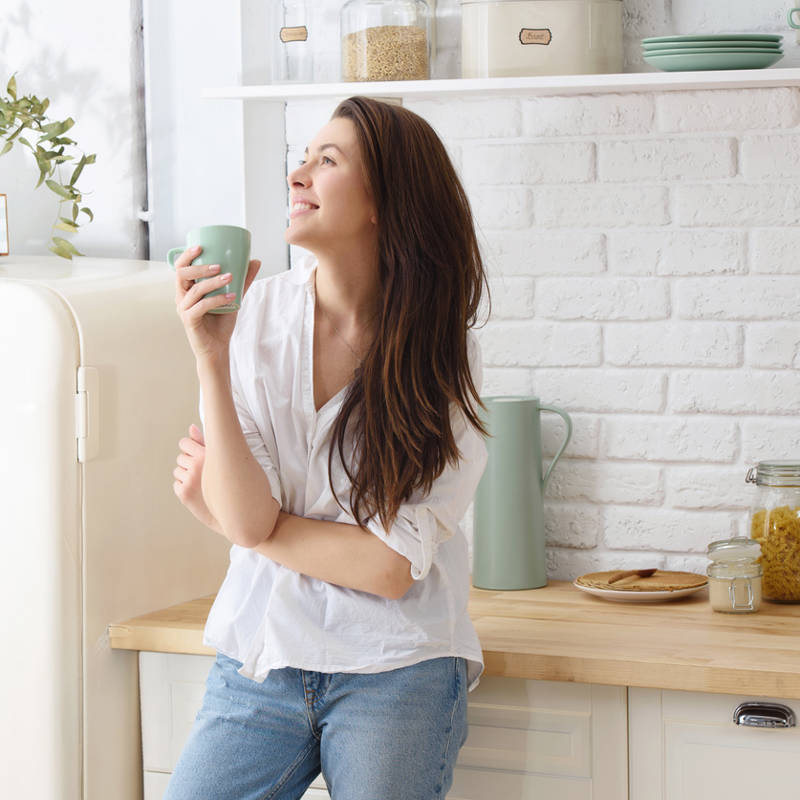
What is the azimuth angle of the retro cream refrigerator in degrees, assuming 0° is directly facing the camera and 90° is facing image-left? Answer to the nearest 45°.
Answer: approximately 45°

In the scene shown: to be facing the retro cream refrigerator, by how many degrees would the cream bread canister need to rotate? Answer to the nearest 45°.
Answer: approximately 45° to its right

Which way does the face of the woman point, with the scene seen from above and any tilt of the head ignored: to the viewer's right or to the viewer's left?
to the viewer's left

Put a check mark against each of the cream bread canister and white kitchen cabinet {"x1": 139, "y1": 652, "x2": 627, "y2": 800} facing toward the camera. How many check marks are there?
2

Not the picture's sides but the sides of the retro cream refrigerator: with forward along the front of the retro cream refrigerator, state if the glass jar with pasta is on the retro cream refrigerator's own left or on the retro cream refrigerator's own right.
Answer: on the retro cream refrigerator's own left

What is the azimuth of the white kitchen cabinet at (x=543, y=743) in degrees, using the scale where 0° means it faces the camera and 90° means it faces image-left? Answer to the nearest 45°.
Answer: approximately 0°
